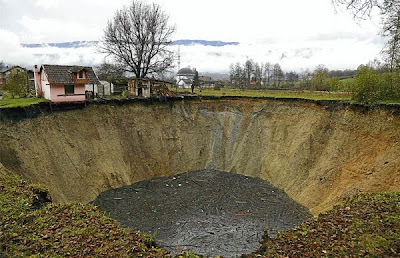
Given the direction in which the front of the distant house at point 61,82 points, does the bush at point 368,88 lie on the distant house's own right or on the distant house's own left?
on the distant house's own left

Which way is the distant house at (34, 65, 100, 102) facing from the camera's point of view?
toward the camera

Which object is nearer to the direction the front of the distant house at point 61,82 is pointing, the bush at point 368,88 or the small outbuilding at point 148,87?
the bush

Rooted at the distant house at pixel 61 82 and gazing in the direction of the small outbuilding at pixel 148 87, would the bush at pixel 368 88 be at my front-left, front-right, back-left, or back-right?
front-right

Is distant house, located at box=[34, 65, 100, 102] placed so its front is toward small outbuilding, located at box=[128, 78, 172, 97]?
no
